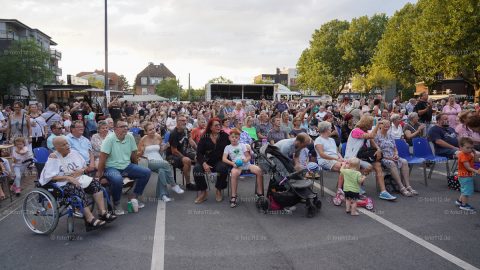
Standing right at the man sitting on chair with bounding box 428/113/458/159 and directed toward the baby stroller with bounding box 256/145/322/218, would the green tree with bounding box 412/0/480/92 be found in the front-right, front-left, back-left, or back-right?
back-right

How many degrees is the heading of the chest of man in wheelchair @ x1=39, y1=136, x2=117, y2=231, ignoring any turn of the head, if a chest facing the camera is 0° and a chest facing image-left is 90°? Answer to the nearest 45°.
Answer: approximately 315°

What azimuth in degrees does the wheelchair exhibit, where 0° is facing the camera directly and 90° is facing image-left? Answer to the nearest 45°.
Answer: approximately 315°

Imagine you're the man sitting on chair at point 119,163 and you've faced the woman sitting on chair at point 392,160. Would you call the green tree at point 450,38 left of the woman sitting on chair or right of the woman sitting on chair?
left

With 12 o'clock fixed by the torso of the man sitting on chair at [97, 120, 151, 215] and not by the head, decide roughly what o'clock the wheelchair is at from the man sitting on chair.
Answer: The wheelchair is roughly at 3 o'clock from the man sitting on chair.

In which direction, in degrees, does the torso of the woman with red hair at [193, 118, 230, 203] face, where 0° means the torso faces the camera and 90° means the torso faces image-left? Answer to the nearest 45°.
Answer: approximately 0°

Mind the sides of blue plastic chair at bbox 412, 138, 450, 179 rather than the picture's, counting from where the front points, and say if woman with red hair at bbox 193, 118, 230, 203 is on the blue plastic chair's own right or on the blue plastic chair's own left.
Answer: on the blue plastic chair's own right

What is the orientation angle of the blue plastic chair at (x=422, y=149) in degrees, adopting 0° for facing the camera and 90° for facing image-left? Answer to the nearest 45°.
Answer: approximately 315°

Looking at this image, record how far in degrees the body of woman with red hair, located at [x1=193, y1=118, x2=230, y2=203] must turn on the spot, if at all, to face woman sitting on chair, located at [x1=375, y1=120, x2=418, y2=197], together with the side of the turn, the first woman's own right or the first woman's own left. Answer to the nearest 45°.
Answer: approximately 90° to the first woman's own left

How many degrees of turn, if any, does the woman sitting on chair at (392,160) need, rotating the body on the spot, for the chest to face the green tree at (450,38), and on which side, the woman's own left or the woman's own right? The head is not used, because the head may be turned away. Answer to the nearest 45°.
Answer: approximately 135° to the woman's own left

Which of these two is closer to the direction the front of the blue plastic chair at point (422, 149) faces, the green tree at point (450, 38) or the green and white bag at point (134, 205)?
the green and white bag
